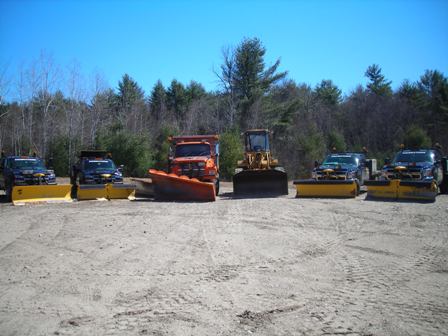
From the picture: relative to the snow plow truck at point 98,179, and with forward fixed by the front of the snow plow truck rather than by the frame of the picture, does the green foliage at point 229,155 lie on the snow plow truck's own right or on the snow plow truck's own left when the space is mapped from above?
on the snow plow truck's own left

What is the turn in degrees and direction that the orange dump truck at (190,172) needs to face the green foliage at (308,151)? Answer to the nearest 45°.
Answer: approximately 135° to its left

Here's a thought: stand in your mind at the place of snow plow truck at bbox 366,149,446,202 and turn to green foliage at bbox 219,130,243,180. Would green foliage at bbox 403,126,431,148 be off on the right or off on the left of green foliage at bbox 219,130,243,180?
right

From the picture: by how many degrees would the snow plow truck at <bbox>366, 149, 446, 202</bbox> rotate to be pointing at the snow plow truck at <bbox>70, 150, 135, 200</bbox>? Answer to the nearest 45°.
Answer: approximately 45° to its right

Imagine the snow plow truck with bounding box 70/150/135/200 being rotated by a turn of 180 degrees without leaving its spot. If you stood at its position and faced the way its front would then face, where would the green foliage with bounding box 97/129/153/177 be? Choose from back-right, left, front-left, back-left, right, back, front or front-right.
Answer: front-right

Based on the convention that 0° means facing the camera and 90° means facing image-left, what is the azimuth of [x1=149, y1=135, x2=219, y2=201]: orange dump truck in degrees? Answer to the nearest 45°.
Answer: approximately 0°

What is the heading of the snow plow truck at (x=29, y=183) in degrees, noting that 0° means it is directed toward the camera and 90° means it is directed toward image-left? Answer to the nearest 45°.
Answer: approximately 315°

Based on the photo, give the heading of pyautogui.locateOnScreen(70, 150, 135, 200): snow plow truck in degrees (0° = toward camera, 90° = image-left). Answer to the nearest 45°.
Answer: approximately 315°
